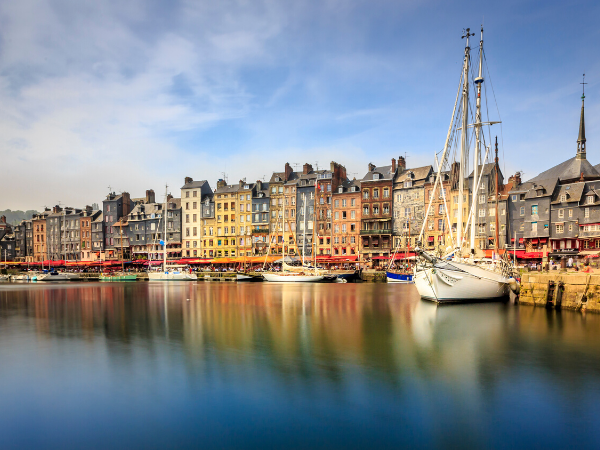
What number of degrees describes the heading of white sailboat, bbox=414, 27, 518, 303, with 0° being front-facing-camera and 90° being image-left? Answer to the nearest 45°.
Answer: approximately 45°
